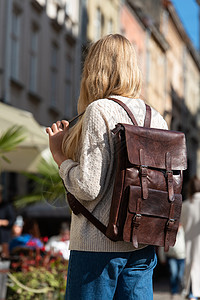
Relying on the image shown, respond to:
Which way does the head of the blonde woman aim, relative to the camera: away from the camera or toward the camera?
away from the camera

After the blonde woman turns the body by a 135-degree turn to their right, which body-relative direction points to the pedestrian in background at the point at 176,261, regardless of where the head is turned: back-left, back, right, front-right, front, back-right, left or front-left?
left

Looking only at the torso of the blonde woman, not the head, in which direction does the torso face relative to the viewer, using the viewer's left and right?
facing away from the viewer and to the left of the viewer

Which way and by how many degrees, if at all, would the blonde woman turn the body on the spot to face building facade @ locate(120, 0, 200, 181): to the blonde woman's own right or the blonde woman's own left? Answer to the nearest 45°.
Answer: approximately 45° to the blonde woman's own right
